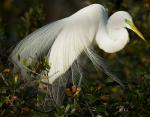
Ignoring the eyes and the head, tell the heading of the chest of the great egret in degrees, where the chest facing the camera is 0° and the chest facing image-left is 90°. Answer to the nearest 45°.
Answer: approximately 270°
